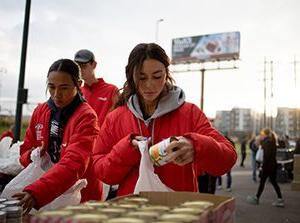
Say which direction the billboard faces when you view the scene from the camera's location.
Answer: facing the viewer and to the left of the viewer

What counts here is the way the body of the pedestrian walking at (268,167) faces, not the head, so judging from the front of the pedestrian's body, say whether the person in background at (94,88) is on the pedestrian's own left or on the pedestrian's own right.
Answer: on the pedestrian's own left

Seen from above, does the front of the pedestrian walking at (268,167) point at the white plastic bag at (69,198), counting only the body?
no

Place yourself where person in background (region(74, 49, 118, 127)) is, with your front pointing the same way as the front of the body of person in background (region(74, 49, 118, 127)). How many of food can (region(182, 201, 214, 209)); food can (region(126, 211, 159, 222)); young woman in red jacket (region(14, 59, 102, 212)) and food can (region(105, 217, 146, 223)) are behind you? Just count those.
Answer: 0

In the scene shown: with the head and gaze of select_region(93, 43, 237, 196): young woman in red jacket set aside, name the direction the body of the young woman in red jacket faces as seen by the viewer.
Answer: toward the camera

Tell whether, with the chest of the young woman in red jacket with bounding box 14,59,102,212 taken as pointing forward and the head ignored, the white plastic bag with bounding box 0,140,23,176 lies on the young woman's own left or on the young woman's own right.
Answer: on the young woman's own right

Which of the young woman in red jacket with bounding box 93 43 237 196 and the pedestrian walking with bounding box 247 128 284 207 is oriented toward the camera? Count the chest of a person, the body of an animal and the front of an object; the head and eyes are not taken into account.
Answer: the young woman in red jacket

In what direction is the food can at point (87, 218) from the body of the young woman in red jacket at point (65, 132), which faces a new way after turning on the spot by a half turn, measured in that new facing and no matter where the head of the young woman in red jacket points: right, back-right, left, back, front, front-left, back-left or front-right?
back-right

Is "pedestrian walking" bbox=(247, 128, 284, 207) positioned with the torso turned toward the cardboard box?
no

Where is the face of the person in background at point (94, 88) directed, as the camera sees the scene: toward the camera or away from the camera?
toward the camera

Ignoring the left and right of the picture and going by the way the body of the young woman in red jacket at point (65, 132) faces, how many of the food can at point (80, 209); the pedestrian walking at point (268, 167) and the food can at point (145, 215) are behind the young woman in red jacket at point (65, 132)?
1

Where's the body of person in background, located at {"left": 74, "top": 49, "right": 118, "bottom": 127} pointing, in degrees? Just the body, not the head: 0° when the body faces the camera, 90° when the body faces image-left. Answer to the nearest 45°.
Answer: approximately 45°

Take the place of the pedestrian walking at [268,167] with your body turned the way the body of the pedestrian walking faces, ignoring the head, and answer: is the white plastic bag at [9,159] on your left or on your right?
on your left

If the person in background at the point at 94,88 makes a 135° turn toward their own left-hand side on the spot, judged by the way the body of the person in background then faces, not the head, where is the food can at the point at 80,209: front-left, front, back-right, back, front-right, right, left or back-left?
right

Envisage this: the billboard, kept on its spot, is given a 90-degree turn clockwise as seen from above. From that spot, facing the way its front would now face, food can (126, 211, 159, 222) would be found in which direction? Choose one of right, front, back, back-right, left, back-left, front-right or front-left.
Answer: back-left

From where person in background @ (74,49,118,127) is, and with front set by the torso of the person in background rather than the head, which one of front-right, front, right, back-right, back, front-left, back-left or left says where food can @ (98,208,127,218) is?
front-left

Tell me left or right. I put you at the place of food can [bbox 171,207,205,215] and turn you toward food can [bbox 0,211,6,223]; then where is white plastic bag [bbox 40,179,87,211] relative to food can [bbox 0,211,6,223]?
right

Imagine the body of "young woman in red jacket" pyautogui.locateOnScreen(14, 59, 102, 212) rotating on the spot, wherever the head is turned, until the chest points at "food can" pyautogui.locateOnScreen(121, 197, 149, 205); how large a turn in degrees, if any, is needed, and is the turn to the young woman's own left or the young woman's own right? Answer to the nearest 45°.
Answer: approximately 45° to the young woman's own left

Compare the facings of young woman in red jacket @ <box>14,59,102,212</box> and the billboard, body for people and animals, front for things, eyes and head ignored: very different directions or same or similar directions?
same or similar directions

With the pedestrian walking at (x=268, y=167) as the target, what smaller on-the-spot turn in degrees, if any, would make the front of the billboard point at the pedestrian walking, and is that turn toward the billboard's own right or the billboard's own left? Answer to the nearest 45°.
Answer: approximately 45° to the billboard's own left
